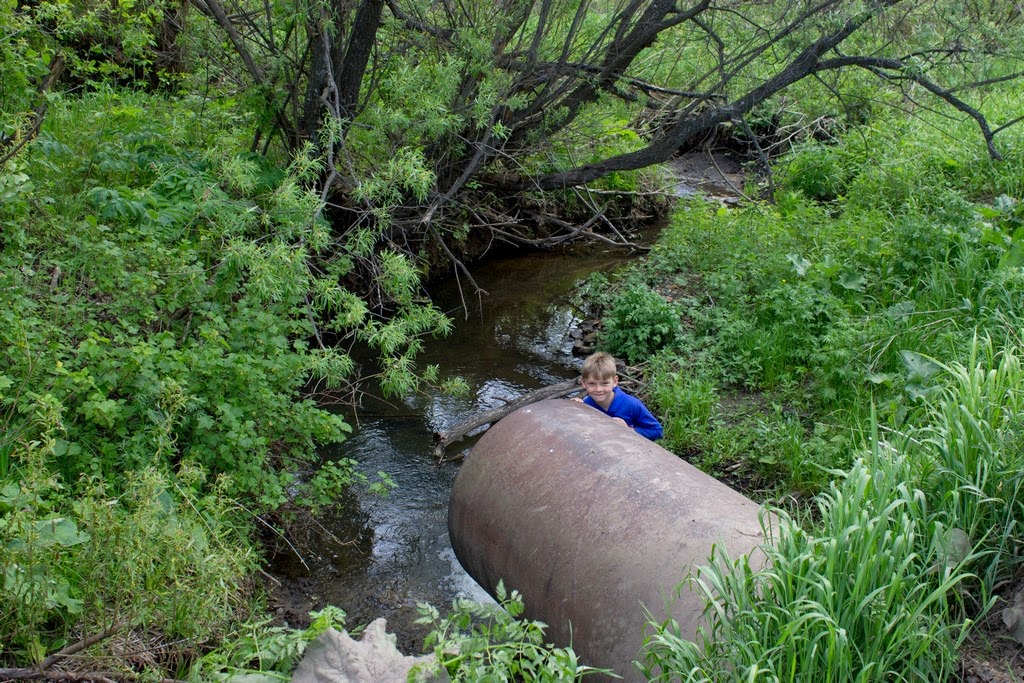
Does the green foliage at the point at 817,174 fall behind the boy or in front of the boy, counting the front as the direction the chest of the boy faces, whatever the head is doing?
behind

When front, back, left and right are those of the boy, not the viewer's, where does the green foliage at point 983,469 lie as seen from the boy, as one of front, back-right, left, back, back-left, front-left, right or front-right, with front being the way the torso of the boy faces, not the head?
front-left

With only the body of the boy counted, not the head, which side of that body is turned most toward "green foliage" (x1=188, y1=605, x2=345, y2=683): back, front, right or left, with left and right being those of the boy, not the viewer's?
front

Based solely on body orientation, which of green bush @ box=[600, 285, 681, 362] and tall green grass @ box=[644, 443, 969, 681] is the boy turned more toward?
the tall green grass

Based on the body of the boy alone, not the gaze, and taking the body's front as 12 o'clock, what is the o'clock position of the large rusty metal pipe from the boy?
The large rusty metal pipe is roughly at 12 o'clock from the boy.

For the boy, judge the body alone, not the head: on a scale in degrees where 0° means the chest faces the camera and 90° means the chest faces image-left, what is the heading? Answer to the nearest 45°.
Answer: approximately 0°

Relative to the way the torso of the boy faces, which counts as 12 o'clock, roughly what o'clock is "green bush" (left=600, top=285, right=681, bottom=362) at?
The green bush is roughly at 6 o'clock from the boy.

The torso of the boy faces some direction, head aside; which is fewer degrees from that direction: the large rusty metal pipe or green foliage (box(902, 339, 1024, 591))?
the large rusty metal pipe

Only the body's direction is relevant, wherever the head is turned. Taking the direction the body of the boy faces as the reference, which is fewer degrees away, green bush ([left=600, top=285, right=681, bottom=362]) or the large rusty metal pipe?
the large rusty metal pipe
